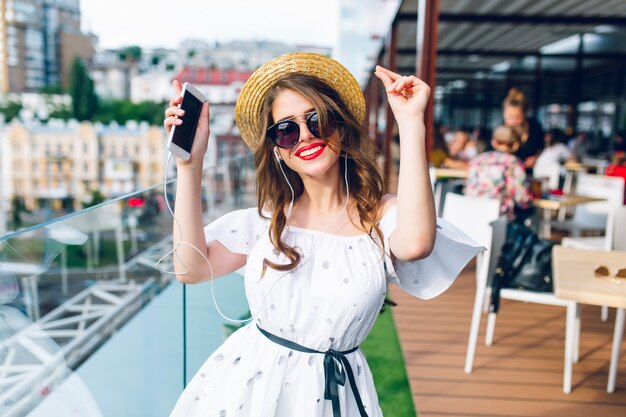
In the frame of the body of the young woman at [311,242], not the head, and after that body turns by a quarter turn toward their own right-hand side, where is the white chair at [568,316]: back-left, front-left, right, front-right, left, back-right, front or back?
back-right

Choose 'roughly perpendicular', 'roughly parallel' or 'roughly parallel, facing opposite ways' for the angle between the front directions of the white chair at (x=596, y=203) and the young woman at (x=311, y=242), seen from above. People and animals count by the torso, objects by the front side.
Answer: roughly perpendicular

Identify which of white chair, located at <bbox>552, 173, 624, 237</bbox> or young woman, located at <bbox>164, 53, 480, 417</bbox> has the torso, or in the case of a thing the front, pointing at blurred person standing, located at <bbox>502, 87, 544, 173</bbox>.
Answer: the white chair

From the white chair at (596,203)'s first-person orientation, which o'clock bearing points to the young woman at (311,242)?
The young woman is roughly at 11 o'clock from the white chair.

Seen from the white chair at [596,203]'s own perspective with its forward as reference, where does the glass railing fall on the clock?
The glass railing is roughly at 11 o'clock from the white chair.

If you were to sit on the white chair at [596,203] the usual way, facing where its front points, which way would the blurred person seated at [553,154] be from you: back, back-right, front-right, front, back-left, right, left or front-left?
back-right

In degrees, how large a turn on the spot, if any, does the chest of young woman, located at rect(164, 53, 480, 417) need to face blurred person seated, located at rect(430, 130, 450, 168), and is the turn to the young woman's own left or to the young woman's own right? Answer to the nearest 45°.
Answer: approximately 180°

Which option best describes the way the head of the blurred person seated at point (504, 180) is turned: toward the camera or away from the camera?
away from the camera

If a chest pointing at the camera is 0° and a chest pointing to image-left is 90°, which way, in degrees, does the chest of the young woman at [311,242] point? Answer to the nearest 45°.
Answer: approximately 0°

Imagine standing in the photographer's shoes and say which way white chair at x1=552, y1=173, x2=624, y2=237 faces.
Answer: facing the viewer and to the left of the viewer
